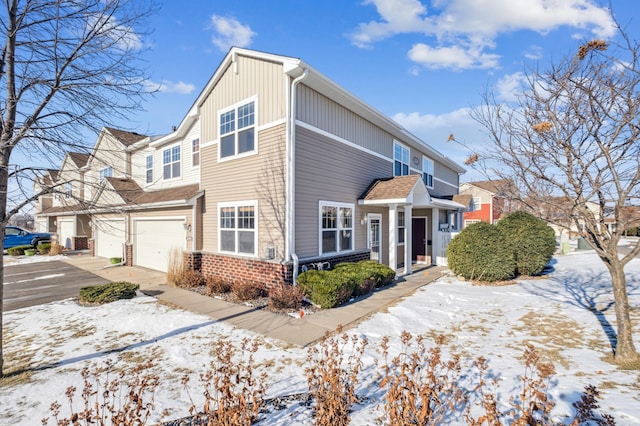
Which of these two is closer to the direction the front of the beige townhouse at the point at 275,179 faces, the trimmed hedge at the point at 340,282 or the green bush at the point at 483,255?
the trimmed hedge

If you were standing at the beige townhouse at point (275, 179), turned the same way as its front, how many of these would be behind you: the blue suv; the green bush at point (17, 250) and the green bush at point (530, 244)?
2

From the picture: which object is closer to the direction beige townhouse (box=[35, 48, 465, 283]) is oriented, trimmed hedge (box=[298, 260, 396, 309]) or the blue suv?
the trimmed hedge

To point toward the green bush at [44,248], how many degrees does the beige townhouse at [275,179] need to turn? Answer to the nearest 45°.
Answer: approximately 180°
